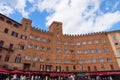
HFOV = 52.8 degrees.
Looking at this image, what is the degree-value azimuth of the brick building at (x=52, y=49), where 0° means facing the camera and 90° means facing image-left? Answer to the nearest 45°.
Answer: approximately 0°
